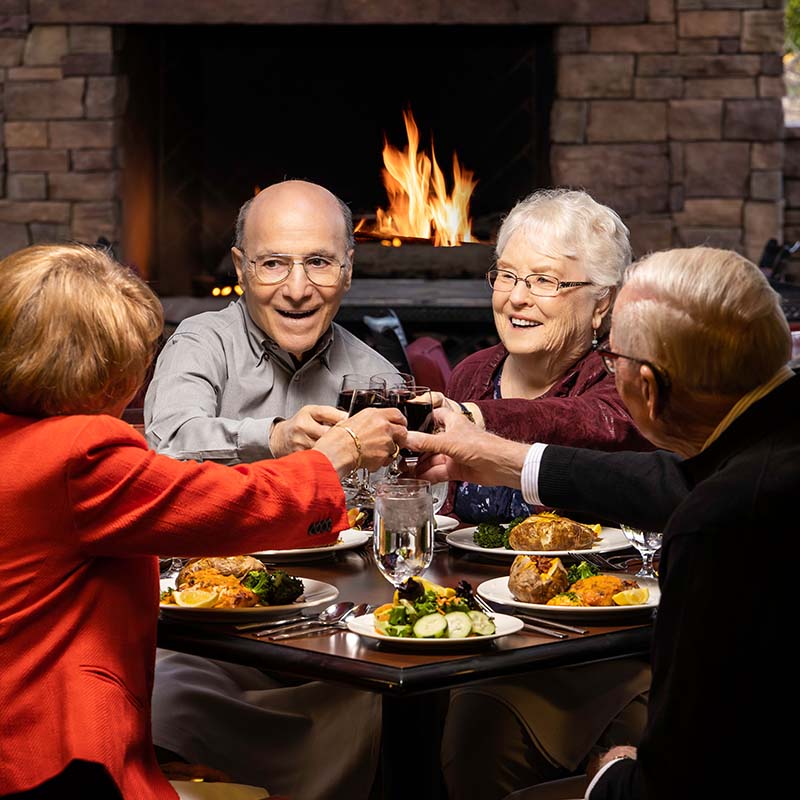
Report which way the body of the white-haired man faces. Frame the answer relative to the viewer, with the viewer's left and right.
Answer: facing away from the viewer and to the left of the viewer

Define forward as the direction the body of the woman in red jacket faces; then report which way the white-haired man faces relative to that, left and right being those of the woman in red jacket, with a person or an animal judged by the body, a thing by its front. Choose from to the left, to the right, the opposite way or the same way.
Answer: to the left

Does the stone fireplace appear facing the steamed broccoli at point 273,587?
yes

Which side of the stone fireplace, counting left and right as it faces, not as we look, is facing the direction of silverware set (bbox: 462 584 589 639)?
front

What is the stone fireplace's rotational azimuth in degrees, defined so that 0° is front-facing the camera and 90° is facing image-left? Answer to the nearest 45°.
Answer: approximately 0°

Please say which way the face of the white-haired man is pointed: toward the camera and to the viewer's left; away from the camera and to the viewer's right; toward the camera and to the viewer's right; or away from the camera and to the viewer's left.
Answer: away from the camera and to the viewer's left

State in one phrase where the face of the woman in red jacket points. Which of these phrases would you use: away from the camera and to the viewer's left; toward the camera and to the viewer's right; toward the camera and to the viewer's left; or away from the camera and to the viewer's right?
away from the camera and to the viewer's right

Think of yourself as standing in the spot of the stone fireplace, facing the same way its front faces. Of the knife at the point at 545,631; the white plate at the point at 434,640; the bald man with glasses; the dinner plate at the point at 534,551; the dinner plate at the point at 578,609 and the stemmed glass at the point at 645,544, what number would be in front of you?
6

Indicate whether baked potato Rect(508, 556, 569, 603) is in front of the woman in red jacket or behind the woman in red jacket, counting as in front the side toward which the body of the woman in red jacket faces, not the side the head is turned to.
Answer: in front

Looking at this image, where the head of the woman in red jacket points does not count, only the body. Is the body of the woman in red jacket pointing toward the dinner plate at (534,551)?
yes

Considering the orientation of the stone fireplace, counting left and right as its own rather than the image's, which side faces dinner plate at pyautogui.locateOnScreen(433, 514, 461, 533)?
front

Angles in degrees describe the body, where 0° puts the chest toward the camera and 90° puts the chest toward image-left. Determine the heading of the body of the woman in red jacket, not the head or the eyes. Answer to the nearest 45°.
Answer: approximately 225°

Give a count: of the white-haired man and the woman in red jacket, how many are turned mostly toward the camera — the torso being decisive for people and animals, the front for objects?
0
